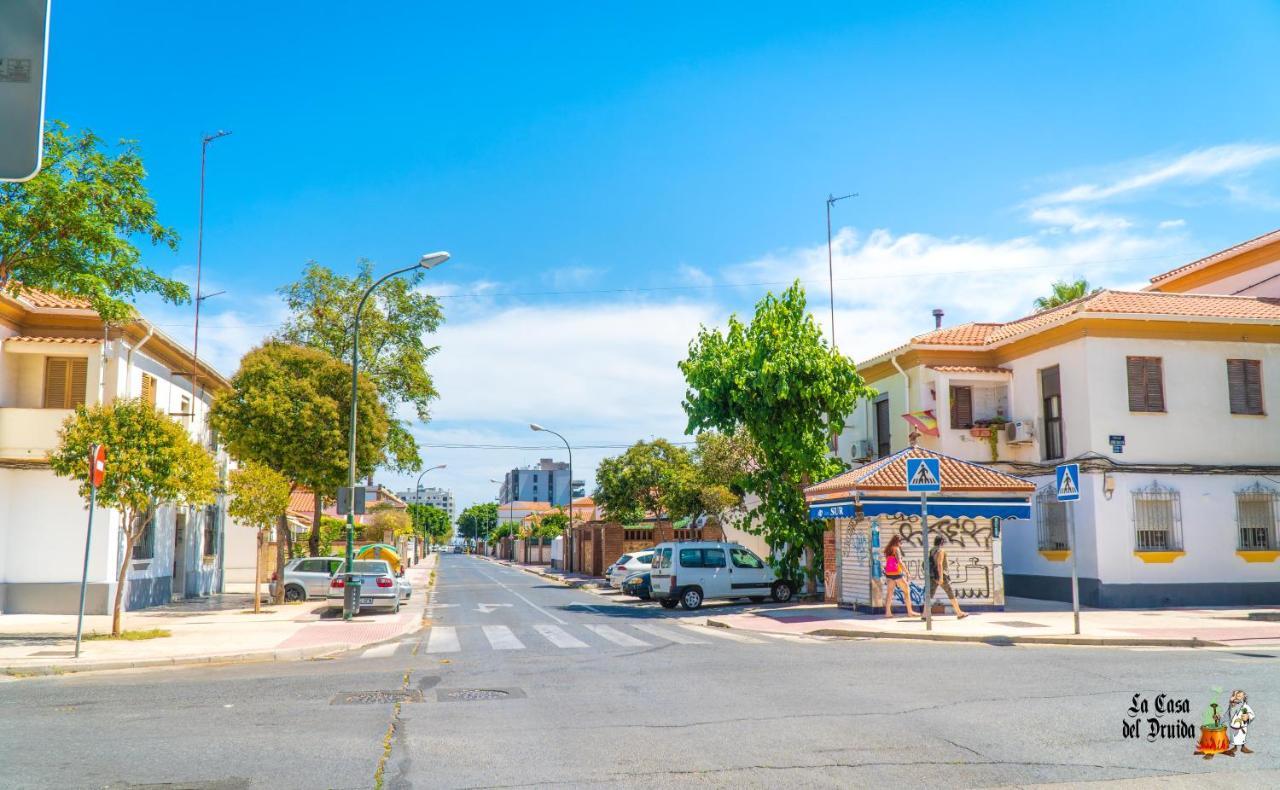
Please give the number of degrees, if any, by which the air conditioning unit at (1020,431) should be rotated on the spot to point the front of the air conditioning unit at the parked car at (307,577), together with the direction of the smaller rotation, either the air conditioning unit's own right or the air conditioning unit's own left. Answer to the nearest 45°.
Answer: approximately 45° to the air conditioning unit's own right

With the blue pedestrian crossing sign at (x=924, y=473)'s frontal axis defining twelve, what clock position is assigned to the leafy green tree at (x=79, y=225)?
The leafy green tree is roughly at 2 o'clock from the blue pedestrian crossing sign.

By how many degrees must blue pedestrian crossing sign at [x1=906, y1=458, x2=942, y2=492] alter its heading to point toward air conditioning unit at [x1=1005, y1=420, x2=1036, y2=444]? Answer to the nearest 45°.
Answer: approximately 180°

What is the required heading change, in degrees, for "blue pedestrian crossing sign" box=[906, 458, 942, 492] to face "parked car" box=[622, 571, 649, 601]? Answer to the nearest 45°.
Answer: approximately 135° to its right

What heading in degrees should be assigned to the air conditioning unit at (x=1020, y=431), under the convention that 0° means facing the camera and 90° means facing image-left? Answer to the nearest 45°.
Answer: approximately 45°

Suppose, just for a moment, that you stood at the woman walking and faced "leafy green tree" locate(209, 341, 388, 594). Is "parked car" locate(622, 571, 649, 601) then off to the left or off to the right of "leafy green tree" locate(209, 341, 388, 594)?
right

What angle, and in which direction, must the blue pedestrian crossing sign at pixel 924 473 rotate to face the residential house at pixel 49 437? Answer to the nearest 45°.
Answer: approximately 90° to its right

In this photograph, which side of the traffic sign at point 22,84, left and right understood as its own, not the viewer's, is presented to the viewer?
back

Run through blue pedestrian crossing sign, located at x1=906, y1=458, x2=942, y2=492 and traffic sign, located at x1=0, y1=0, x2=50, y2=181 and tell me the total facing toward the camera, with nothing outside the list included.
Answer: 1
